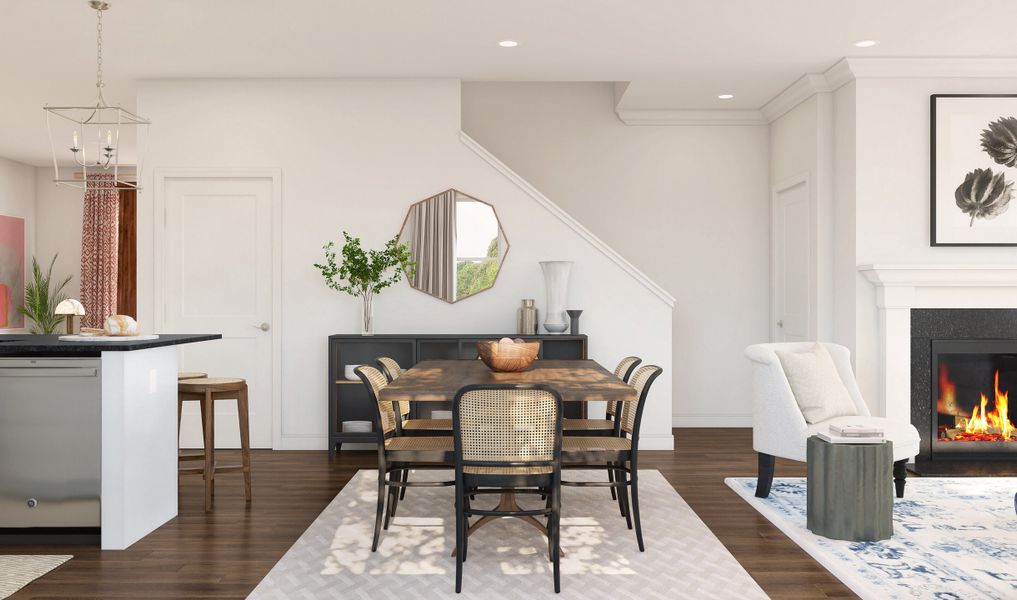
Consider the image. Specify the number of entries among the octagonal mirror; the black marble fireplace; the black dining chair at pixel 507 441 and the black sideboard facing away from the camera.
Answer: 1

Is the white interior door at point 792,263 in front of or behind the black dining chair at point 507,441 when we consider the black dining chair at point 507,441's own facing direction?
in front

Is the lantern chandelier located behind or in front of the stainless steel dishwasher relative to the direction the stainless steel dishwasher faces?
behind

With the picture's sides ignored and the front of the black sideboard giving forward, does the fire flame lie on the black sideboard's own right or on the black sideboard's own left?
on the black sideboard's own left

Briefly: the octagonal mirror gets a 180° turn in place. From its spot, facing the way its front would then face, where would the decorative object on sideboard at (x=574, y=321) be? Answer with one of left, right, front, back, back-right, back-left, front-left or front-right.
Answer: right

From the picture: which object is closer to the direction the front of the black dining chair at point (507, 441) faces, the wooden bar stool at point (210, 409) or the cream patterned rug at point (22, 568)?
the wooden bar stool

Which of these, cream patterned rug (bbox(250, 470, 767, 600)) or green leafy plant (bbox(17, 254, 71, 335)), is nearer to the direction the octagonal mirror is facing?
the cream patterned rug

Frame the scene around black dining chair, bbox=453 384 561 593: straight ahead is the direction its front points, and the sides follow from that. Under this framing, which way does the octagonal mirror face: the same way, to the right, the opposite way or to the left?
the opposite way

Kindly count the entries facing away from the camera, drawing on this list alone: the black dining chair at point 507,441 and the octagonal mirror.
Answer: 1

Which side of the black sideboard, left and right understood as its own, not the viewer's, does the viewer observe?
front

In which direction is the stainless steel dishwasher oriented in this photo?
toward the camera

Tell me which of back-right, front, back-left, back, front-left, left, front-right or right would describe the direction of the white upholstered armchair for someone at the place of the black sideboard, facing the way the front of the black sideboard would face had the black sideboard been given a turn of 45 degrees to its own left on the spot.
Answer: front

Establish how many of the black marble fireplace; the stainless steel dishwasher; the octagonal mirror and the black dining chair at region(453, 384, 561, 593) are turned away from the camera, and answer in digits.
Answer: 1

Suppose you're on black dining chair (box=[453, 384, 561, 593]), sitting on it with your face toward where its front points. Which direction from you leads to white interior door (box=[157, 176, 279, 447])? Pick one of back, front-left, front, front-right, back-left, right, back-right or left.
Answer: front-left

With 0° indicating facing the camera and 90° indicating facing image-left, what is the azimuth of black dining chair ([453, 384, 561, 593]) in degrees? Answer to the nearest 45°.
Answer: approximately 180°
